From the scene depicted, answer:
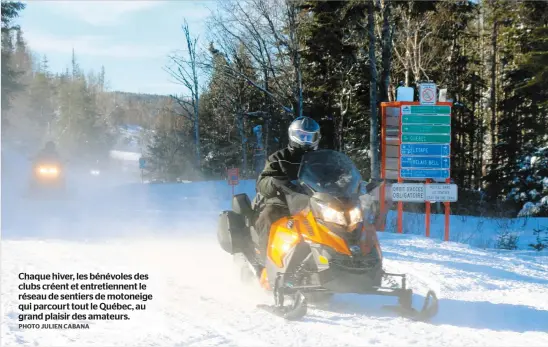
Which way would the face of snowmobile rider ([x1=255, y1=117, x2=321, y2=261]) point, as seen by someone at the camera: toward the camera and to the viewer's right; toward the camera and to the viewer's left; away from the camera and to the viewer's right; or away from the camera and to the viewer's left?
toward the camera and to the viewer's right

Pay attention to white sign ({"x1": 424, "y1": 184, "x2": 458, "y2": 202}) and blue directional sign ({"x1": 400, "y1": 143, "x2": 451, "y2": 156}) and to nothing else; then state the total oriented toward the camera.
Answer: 2

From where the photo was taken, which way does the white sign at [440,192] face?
toward the camera

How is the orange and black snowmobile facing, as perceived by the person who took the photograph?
facing the viewer and to the right of the viewer

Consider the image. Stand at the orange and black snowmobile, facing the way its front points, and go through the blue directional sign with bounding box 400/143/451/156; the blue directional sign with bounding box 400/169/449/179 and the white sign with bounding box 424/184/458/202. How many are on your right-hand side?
0

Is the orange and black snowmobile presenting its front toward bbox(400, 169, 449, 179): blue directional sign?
no

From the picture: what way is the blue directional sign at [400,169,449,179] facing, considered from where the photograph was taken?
facing the viewer

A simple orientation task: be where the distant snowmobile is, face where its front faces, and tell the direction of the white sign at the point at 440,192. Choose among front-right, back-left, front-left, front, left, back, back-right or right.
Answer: front-left

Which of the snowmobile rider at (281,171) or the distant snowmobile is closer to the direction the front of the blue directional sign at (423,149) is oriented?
the snowmobile rider

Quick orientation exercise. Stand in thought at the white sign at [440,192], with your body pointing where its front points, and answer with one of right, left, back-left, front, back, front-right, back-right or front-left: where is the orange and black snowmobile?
front

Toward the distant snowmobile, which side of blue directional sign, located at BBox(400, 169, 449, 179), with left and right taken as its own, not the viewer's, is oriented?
right

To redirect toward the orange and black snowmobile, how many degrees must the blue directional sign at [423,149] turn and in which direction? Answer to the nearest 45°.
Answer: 0° — it already faces it

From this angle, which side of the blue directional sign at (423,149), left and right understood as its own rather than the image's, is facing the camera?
front
